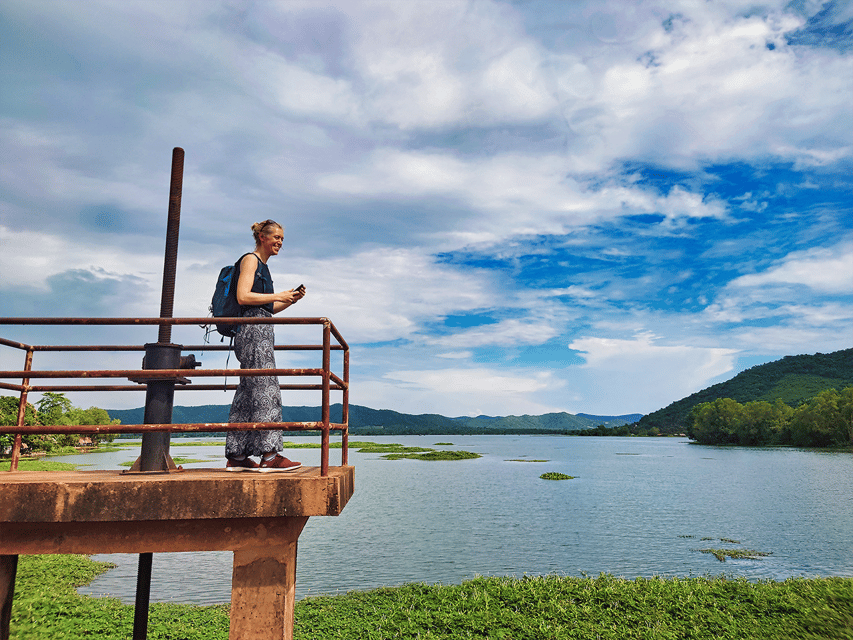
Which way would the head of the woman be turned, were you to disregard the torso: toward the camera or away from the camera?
toward the camera

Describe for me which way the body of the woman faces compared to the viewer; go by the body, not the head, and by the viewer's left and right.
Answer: facing to the right of the viewer

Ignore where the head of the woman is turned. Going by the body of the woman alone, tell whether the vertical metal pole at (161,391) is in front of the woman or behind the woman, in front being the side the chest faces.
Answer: behind
